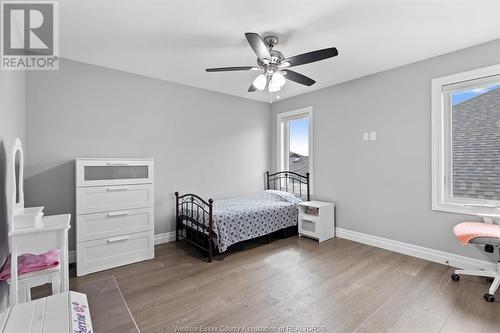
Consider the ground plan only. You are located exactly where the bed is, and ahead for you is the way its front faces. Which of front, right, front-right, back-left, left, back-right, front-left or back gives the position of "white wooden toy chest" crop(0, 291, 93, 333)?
front-left

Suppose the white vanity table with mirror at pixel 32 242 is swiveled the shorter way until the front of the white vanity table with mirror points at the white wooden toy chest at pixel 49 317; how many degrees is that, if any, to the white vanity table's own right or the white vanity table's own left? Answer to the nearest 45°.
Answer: approximately 90° to the white vanity table's own right

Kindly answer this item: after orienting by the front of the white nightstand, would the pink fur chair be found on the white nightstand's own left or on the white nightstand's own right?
on the white nightstand's own left

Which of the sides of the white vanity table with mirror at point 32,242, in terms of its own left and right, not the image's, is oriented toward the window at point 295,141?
front

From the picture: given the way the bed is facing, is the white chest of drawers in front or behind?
in front

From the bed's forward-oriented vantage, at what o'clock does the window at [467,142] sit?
The window is roughly at 8 o'clock from the bed.

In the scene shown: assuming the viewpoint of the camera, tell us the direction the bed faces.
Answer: facing the viewer and to the left of the viewer

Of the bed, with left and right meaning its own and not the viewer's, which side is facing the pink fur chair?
left

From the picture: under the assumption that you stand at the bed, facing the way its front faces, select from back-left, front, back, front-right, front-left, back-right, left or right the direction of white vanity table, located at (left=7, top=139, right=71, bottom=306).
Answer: front
